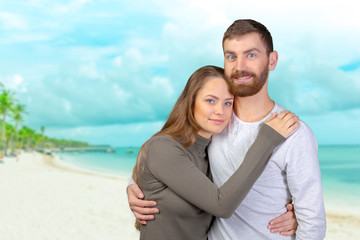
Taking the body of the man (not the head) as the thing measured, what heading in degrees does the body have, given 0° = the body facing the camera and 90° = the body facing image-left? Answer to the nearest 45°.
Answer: approximately 45°
